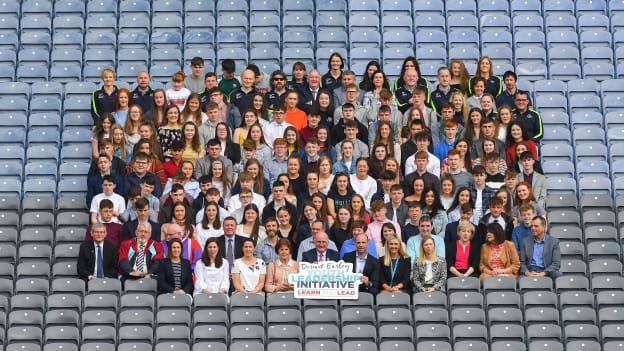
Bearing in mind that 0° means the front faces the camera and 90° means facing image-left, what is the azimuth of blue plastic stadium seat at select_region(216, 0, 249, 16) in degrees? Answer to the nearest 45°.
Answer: approximately 0°

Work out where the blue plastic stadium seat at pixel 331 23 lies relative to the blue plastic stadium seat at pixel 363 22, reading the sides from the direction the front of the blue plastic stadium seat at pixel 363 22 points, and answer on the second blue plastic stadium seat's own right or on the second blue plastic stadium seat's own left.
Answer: on the second blue plastic stadium seat's own right

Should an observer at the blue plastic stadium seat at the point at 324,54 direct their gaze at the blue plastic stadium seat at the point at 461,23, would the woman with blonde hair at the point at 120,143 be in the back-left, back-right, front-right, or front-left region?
back-right

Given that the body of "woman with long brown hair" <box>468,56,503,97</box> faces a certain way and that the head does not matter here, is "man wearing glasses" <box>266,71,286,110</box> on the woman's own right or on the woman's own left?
on the woman's own right
